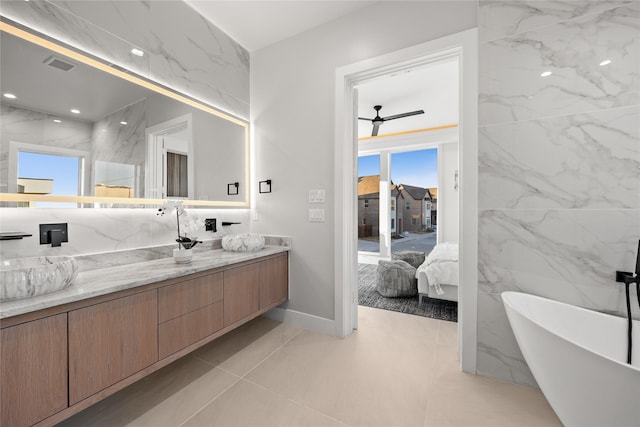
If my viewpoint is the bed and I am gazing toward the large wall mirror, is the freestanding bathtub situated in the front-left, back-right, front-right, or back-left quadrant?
front-left

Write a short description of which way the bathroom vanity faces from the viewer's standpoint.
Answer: facing the viewer and to the right of the viewer

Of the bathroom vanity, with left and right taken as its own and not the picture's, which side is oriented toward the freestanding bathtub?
front

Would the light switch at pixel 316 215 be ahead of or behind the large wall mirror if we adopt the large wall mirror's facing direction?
ahead

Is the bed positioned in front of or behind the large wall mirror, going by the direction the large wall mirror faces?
in front

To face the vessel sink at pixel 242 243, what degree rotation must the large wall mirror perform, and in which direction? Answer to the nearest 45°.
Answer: approximately 45° to its left

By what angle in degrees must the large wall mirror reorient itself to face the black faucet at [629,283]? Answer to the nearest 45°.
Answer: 0° — it already faces it

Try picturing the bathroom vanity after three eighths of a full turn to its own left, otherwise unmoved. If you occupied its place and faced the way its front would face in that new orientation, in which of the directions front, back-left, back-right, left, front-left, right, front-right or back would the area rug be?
right

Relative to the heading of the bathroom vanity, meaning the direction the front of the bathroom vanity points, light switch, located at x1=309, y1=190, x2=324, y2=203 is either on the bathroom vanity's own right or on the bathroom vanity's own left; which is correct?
on the bathroom vanity's own left

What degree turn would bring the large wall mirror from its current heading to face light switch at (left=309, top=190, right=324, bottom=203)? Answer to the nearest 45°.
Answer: approximately 45° to its left
